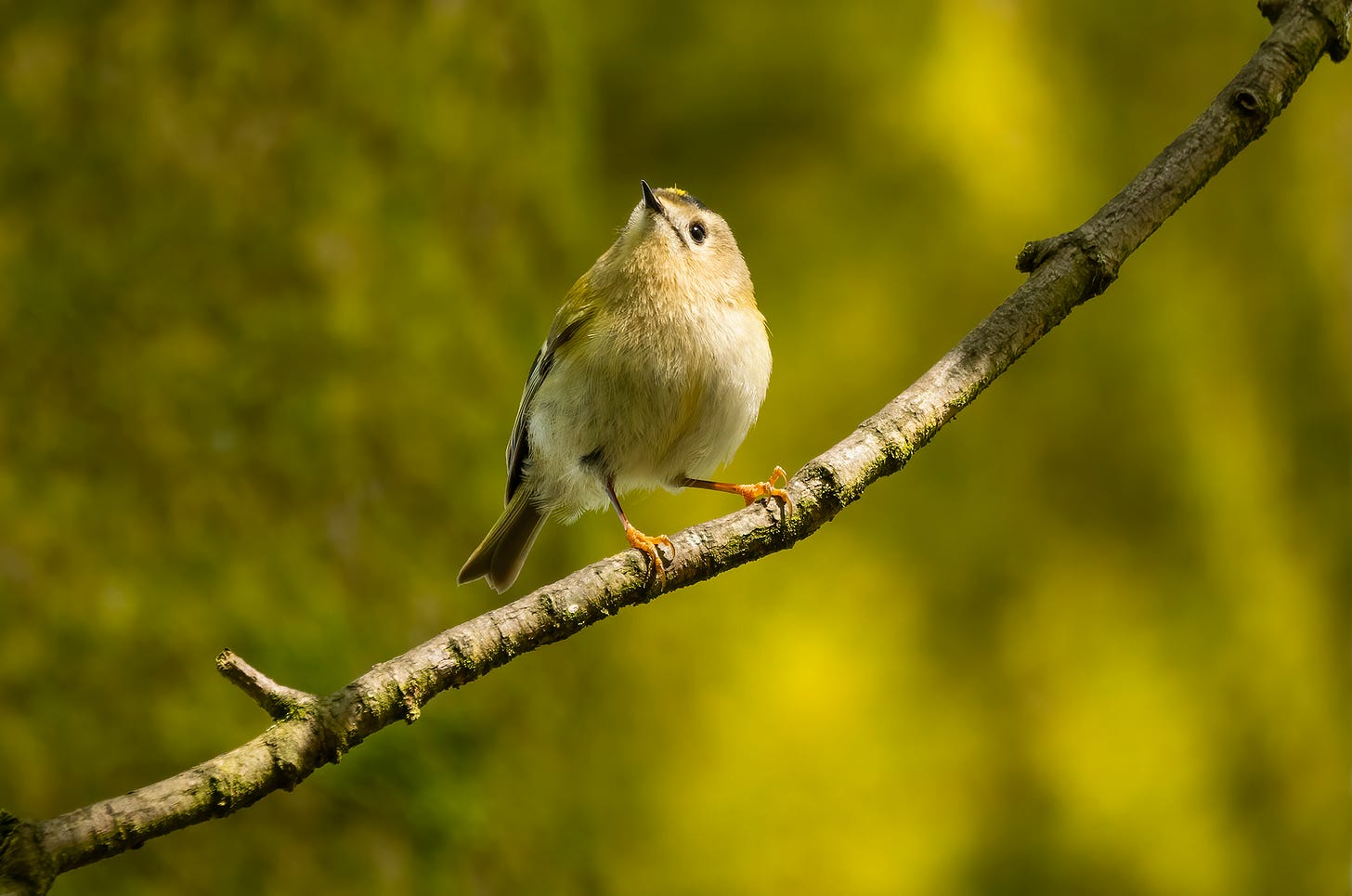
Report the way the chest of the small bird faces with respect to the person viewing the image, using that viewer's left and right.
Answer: facing the viewer and to the right of the viewer
